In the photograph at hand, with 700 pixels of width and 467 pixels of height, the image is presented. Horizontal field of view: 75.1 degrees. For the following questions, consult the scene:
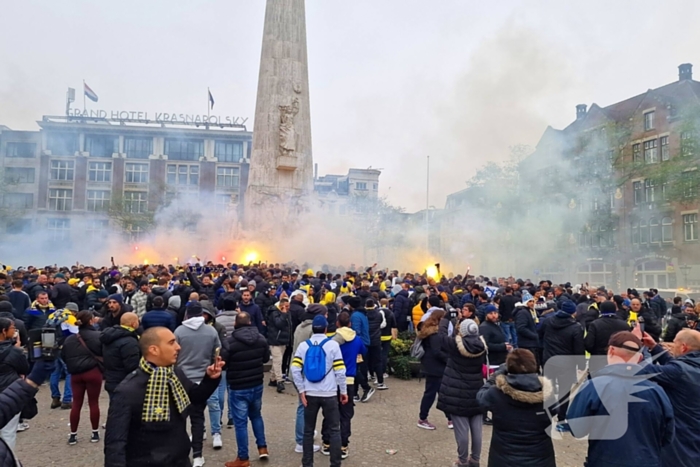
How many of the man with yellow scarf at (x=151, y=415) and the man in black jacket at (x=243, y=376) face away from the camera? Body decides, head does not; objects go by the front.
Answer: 1

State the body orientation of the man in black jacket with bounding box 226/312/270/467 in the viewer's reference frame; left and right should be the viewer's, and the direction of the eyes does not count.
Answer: facing away from the viewer

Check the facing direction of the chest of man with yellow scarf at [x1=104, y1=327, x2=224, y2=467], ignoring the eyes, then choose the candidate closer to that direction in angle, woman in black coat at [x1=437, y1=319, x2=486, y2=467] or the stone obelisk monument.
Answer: the woman in black coat

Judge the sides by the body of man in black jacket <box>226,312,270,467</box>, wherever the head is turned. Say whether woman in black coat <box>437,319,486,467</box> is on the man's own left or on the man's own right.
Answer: on the man's own right

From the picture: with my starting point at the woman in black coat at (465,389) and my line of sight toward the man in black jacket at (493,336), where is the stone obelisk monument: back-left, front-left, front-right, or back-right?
front-left

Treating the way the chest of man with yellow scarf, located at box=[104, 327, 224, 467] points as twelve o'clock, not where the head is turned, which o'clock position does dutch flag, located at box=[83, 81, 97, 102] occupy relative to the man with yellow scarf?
The dutch flag is roughly at 7 o'clock from the man with yellow scarf.

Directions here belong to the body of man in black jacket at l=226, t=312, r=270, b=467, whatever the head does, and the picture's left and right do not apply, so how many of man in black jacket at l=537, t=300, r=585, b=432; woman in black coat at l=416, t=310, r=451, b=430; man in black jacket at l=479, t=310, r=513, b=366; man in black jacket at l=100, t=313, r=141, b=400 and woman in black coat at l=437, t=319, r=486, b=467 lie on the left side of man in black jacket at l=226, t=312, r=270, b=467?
1

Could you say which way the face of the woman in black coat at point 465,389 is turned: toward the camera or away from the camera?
away from the camera

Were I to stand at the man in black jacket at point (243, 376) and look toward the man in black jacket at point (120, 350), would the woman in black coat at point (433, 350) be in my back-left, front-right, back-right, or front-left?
back-right

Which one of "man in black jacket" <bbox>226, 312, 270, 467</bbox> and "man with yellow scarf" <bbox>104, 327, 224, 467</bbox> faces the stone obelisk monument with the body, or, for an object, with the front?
the man in black jacket

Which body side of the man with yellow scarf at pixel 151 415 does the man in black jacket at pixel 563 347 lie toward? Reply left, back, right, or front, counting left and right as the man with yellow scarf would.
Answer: left

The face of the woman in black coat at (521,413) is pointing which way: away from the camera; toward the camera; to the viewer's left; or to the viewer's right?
away from the camera

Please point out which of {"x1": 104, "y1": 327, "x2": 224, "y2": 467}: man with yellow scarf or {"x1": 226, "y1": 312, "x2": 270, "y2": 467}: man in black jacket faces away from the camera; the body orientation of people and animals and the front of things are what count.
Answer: the man in black jacket
